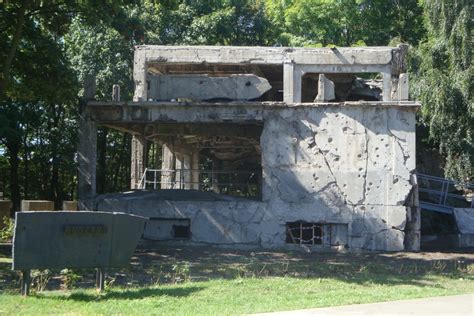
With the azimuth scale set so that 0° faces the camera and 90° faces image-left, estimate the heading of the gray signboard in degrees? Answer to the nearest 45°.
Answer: approximately 0°

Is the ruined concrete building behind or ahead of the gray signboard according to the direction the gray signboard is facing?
behind

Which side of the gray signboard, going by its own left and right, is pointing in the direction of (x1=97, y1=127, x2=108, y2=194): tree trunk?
back
